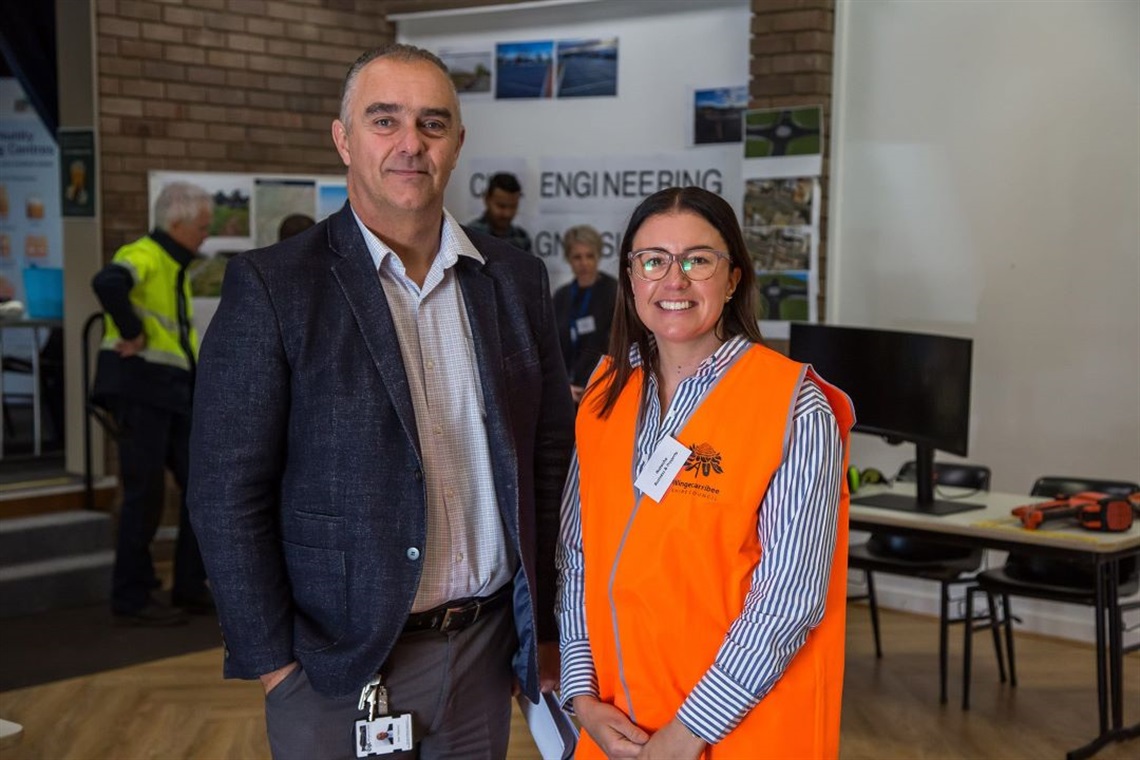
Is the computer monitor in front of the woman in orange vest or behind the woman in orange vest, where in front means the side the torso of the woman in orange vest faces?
behind

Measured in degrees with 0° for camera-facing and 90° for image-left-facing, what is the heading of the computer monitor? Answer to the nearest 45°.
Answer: approximately 45°

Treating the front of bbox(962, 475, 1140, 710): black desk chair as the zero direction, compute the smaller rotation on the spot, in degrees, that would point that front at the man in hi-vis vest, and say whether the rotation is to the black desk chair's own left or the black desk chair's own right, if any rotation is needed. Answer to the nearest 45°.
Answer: approximately 45° to the black desk chair's own right

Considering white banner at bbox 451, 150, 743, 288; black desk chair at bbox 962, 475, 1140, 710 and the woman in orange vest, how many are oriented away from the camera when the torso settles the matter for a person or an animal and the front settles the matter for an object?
0

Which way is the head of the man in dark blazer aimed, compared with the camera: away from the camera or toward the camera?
toward the camera

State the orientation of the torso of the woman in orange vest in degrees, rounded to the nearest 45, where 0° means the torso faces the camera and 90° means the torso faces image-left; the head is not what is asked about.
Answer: approximately 45°

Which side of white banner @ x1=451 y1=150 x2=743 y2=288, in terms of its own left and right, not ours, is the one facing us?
front

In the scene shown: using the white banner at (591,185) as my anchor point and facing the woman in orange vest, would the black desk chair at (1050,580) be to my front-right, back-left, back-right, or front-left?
front-left

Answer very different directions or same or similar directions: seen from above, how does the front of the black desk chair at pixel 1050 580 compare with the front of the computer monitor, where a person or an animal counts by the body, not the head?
same or similar directions

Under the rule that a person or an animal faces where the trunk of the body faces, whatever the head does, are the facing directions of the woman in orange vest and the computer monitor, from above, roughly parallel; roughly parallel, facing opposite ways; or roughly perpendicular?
roughly parallel

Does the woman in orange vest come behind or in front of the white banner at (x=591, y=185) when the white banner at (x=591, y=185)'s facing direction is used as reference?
in front

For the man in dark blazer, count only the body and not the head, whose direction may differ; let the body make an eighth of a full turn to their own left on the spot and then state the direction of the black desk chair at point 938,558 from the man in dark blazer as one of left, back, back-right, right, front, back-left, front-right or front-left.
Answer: front-left

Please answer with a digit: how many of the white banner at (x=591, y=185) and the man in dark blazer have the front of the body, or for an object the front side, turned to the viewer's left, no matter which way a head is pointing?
0

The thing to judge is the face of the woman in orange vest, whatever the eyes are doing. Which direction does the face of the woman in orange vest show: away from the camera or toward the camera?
toward the camera

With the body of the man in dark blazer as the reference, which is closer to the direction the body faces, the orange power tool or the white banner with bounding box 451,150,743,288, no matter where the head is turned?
the orange power tool
